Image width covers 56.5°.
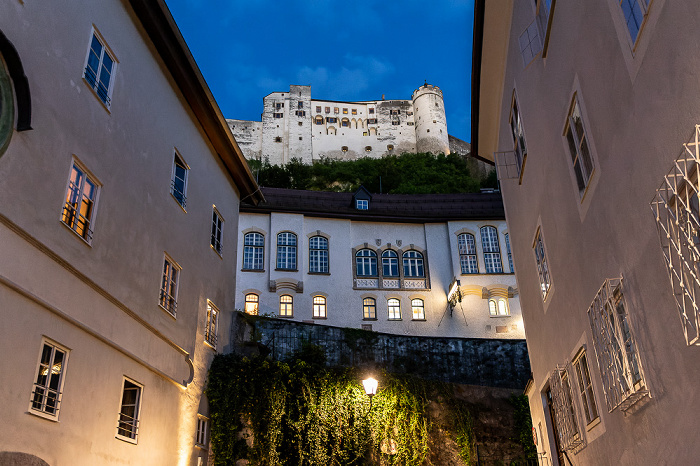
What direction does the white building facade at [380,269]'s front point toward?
toward the camera

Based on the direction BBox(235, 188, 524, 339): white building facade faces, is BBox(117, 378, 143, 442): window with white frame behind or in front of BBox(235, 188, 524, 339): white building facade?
in front

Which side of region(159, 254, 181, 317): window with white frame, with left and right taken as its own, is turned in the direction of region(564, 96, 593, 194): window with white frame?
front

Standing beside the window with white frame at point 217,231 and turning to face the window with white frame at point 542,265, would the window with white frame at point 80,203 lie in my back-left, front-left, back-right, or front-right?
front-right

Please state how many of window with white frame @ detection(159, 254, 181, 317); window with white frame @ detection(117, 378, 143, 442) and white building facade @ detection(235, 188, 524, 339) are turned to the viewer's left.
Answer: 0

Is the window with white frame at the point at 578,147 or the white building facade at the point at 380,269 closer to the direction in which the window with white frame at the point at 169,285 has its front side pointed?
the window with white frame

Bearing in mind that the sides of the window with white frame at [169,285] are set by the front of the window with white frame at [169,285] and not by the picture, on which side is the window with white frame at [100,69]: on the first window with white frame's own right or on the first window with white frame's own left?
on the first window with white frame's own right

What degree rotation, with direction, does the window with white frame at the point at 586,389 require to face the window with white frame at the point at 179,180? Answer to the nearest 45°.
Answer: approximately 45° to its right

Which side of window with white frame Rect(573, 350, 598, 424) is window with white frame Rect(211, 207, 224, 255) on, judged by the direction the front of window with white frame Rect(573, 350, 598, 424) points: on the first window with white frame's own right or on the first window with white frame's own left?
on the first window with white frame's own right

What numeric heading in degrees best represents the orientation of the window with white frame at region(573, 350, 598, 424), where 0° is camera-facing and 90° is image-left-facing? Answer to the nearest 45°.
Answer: approximately 45°

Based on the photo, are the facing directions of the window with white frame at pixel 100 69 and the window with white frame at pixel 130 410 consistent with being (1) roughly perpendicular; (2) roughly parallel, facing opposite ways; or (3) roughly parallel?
roughly parallel

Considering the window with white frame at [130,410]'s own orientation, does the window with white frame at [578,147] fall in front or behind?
in front

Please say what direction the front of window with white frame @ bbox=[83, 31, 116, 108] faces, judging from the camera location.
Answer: facing the viewer and to the right of the viewer
